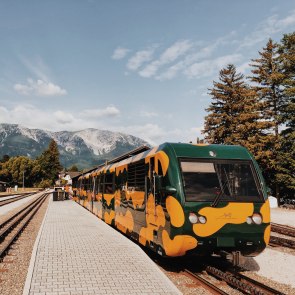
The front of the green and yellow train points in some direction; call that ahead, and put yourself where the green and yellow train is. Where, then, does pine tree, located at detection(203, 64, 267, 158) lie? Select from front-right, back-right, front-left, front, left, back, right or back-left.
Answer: back-left

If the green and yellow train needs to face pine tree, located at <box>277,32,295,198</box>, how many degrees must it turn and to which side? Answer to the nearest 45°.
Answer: approximately 135° to its left

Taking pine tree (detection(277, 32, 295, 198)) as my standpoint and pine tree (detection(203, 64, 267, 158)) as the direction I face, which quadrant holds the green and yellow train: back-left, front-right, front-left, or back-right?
back-left

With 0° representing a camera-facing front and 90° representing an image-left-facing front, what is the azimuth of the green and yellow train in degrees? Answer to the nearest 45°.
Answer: approximately 315°

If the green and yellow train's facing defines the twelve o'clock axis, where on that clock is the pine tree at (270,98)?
The pine tree is roughly at 8 o'clock from the green and yellow train.
